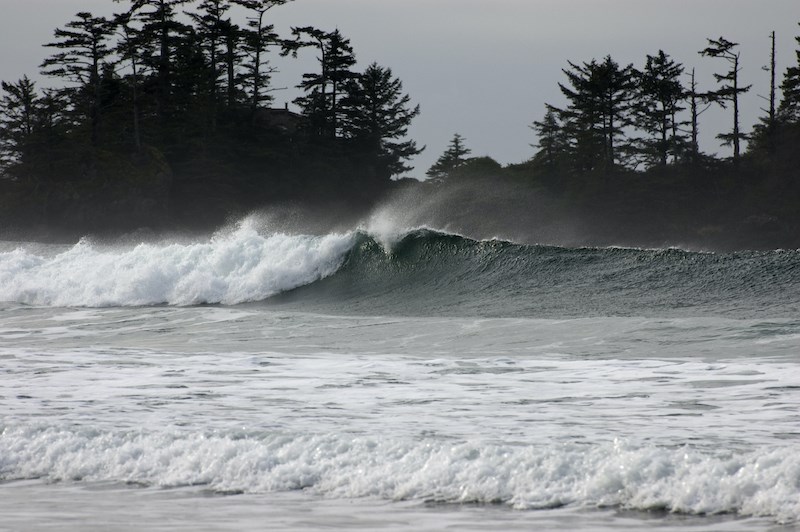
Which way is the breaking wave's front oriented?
toward the camera
